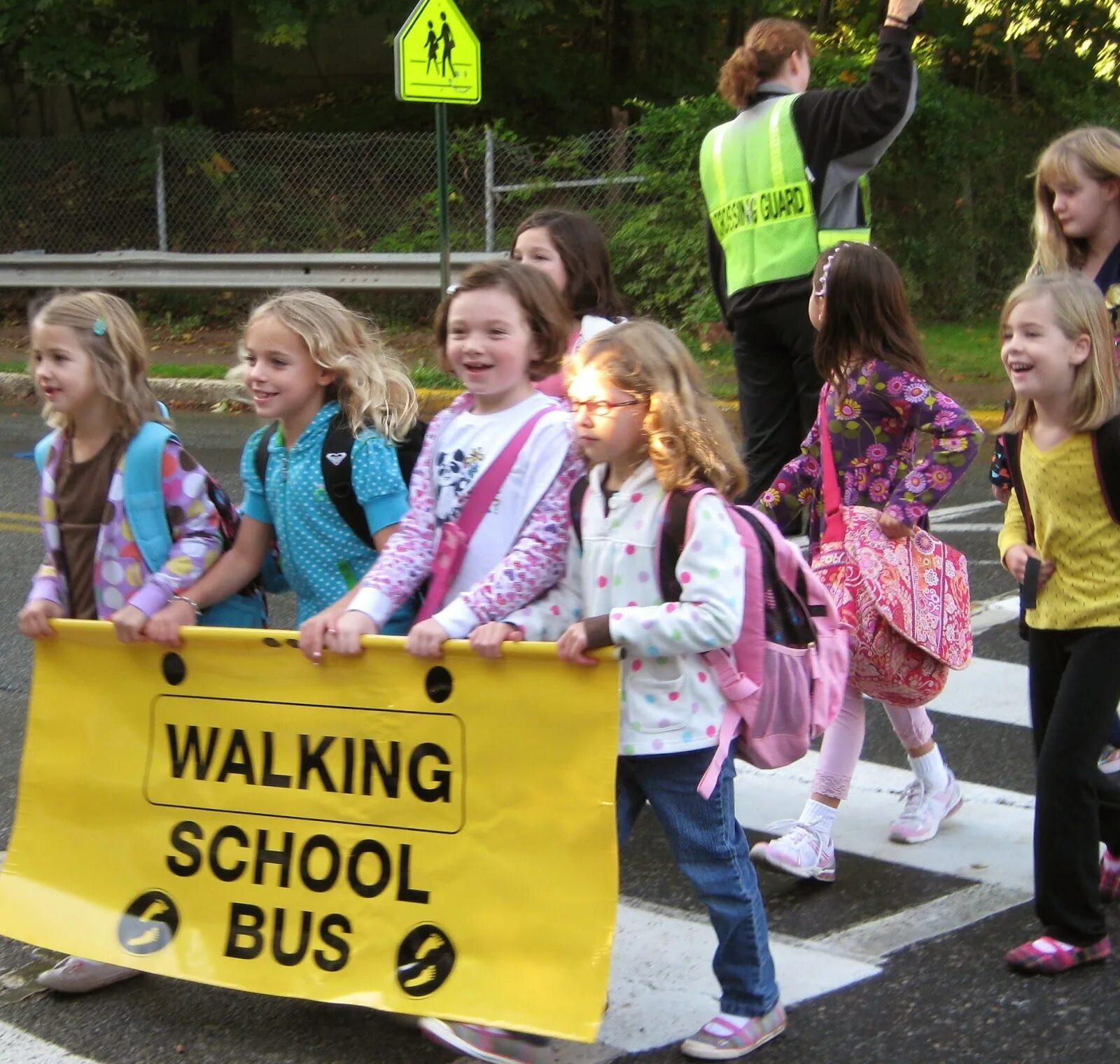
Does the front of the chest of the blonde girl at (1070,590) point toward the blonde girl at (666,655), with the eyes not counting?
yes

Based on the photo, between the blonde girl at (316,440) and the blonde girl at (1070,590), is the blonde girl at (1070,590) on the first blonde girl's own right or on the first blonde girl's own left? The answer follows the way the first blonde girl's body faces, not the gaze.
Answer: on the first blonde girl's own left

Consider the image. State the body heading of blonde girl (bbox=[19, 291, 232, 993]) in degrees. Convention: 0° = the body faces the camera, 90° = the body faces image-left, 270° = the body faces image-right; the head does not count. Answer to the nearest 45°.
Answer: approximately 45°

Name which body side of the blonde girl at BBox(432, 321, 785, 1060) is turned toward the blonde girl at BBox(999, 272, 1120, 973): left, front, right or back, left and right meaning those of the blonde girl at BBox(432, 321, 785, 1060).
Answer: back

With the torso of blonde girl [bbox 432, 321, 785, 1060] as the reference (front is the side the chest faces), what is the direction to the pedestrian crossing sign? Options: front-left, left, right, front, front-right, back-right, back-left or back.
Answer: back-right

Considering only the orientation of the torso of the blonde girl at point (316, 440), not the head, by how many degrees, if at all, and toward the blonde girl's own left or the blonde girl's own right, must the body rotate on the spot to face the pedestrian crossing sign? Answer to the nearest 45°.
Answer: approximately 135° to the blonde girl's own right

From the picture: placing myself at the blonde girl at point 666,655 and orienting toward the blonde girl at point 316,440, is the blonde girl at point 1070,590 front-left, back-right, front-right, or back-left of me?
back-right

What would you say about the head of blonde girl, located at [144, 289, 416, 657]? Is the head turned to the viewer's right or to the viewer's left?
to the viewer's left

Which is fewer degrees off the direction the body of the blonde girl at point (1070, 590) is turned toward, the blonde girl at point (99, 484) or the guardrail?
the blonde girl

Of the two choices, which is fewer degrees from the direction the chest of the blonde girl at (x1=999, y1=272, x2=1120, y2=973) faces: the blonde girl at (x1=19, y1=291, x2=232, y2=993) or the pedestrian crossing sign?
the blonde girl

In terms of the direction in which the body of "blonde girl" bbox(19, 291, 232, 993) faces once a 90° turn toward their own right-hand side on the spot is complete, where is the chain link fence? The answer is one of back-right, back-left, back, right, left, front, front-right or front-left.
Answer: front-right
